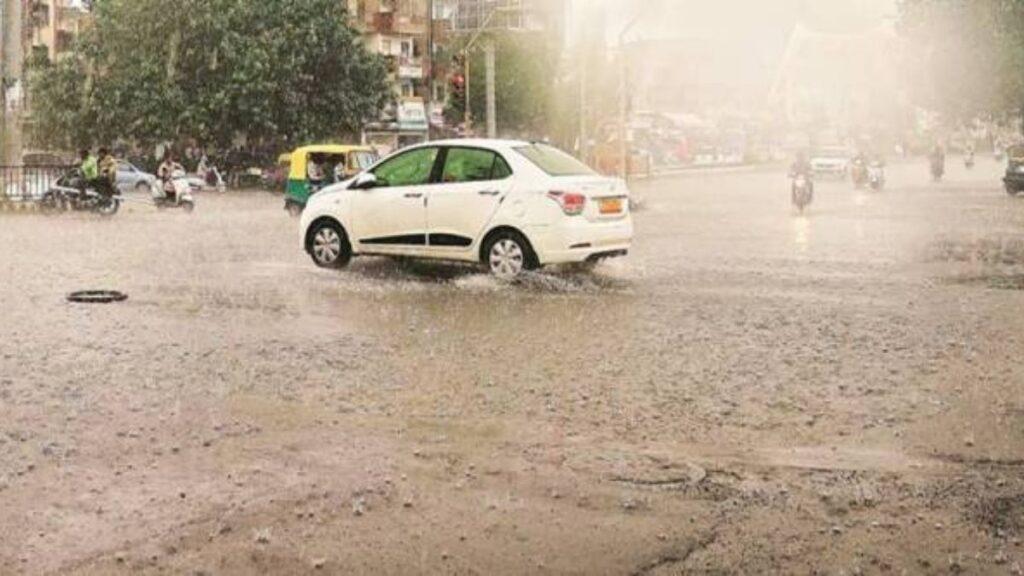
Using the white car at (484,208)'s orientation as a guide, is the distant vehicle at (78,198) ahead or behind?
ahead

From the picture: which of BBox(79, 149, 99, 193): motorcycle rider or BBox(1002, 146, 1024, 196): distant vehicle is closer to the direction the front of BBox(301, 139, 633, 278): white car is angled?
the motorcycle rider

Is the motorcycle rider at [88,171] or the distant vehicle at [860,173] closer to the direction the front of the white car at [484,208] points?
the motorcycle rider

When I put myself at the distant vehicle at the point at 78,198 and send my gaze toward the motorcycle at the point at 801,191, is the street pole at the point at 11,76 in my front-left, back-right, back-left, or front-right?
back-left

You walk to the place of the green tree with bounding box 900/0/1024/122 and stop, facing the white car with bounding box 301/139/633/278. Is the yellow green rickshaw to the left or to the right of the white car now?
right

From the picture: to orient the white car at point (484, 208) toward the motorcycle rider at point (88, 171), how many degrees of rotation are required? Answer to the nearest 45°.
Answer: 0° — it already faces them

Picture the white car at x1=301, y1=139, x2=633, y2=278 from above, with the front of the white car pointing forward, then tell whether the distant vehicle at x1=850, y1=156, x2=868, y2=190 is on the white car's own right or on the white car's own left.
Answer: on the white car's own right

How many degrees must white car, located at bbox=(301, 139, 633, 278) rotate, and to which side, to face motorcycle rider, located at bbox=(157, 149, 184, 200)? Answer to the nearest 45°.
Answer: approximately 45° to its right

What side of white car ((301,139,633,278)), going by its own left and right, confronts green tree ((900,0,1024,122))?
right

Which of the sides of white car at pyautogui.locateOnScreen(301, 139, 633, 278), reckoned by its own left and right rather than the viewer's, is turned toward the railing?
front

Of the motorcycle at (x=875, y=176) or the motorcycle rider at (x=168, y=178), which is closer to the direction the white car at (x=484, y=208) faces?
the motorcycle rider

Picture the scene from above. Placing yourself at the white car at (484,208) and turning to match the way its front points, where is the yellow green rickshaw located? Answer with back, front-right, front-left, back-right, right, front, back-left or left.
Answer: front-right

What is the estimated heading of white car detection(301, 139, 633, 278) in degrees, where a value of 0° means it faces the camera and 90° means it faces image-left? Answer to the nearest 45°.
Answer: approximately 135°
